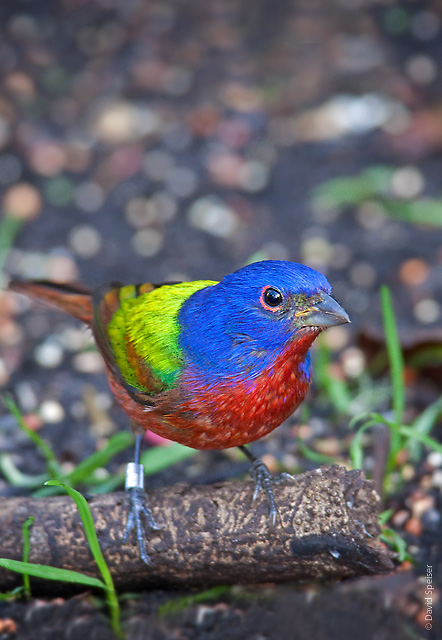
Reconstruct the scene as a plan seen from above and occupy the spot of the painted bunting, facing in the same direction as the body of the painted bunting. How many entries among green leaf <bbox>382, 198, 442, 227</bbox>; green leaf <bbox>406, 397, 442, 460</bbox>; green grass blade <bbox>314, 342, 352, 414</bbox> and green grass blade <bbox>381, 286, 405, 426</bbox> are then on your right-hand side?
0

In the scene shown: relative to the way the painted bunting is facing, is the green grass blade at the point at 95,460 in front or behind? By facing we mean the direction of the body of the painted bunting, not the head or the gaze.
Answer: behind

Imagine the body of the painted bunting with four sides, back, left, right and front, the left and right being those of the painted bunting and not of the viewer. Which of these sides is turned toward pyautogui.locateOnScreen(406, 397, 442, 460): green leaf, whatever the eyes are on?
left

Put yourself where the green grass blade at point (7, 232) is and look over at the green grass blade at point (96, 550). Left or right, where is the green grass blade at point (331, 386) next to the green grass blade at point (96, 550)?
left

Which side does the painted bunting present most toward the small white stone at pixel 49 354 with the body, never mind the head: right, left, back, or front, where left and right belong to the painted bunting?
back

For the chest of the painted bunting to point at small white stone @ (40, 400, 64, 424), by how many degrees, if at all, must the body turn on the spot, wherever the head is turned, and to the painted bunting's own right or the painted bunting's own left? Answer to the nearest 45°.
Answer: approximately 180°

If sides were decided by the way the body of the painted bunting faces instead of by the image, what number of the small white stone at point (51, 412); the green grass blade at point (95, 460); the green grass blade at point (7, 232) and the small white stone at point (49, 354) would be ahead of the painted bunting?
0

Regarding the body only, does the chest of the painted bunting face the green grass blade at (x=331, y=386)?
no
